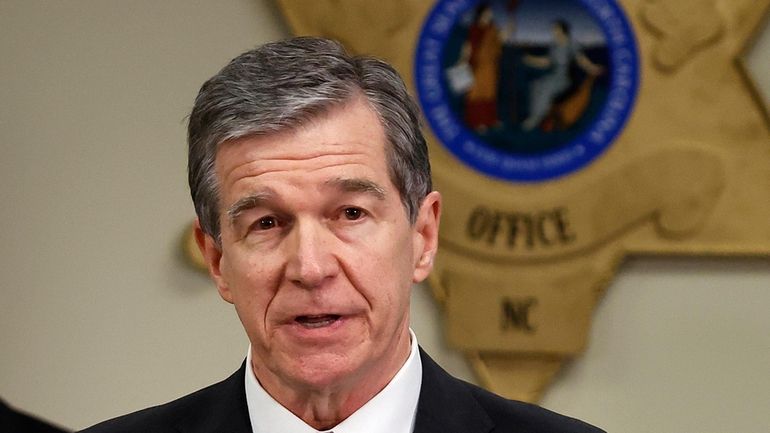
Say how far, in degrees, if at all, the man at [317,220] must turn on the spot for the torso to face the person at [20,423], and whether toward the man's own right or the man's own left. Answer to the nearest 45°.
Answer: approximately 135° to the man's own right

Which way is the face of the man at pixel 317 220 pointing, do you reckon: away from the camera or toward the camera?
toward the camera

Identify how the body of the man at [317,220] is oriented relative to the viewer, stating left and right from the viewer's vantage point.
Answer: facing the viewer
